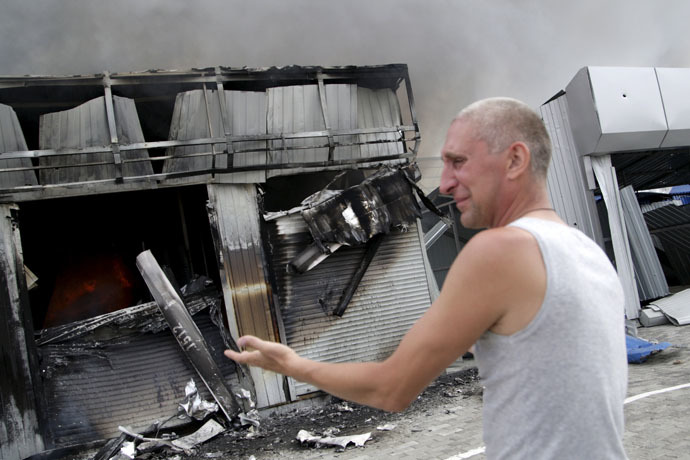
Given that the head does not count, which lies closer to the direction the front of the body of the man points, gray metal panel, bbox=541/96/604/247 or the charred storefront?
the charred storefront

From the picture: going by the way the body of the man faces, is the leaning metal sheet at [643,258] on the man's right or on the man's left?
on the man's right

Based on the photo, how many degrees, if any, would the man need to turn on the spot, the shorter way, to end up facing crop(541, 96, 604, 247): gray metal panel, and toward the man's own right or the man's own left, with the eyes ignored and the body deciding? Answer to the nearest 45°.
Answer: approximately 45° to the man's own right

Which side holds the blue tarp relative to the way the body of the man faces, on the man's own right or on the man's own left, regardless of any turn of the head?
on the man's own right

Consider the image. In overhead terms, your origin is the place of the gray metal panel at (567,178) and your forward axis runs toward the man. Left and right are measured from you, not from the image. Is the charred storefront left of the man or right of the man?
right

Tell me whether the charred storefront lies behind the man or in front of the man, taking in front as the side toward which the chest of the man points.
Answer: in front

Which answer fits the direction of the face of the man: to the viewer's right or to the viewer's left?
to the viewer's left

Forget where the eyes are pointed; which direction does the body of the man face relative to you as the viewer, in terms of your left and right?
facing away from the viewer and to the left of the viewer
